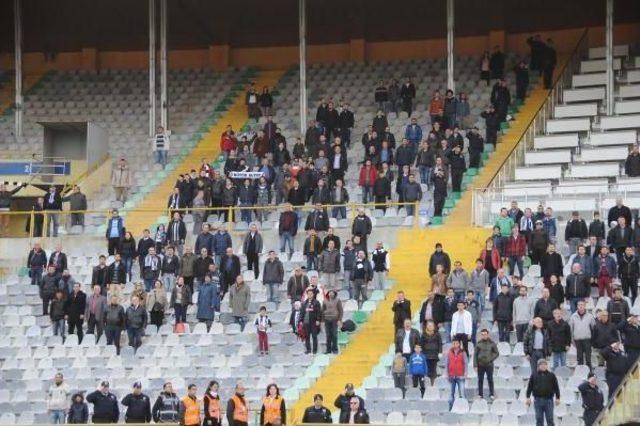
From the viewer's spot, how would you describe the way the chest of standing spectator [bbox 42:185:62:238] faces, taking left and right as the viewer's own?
facing the viewer

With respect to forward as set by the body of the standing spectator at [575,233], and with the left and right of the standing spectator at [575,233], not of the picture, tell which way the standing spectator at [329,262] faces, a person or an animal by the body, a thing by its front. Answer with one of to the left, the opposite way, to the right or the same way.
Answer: the same way

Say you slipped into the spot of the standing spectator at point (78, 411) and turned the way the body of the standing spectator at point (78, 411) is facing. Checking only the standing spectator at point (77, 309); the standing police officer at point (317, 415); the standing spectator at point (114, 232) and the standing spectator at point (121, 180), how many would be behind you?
3

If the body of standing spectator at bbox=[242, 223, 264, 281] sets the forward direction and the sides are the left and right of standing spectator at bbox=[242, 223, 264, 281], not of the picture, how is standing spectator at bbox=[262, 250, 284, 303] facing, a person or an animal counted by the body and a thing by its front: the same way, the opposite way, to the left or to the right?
the same way

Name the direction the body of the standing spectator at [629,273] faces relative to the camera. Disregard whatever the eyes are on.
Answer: toward the camera

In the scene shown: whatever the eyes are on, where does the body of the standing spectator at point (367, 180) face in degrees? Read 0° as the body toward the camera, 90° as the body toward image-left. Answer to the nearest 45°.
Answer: approximately 0°

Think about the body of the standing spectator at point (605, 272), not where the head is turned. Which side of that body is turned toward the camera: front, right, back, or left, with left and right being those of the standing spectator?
front

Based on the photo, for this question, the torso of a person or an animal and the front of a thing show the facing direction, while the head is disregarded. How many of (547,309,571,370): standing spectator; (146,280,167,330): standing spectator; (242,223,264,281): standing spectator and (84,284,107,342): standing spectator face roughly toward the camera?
4

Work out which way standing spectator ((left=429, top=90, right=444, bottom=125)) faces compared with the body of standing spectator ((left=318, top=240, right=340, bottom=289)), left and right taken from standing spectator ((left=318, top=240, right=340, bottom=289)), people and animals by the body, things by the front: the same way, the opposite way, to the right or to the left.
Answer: the same way

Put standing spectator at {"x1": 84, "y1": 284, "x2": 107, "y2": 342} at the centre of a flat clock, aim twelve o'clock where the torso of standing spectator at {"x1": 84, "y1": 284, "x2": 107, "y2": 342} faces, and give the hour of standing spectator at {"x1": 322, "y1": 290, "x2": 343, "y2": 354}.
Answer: standing spectator at {"x1": 322, "y1": 290, "x2": 343, "y2": 354} is roughly at 10 o'clock from standing spectator at {"x1": 84, "y1": 284, "x2": 107, "y2": 342}.

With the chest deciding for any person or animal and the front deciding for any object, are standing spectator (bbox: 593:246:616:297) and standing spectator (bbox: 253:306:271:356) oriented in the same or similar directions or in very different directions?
same or similar directions

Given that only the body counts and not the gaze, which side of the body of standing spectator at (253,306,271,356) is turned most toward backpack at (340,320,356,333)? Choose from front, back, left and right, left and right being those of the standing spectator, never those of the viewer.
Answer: left

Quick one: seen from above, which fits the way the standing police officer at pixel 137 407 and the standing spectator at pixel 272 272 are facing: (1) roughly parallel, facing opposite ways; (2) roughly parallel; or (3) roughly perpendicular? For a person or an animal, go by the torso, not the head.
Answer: roughly parallel

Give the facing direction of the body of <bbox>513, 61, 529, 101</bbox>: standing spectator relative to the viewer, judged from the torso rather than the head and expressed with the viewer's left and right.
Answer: facing the viewer and to the left of the viewer

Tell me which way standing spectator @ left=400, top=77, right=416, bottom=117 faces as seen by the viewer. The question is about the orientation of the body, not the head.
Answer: toward the camera

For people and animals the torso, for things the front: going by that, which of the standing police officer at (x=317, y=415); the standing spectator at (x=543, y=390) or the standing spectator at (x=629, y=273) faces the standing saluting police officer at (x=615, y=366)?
the standing spectator at (x=629, y=273)

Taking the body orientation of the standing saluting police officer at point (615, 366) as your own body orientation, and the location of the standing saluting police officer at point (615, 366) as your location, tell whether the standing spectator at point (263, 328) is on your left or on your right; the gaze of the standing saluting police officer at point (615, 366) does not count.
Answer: on your right

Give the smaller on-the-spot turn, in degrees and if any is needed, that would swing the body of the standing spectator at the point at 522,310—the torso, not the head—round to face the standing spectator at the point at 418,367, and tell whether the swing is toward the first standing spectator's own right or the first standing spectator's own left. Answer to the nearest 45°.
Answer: approximately 45° to the first standing spectator's own right

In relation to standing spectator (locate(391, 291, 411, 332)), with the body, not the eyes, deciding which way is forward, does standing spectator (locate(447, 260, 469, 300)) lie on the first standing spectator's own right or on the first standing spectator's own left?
on the first standing spectator's own left
